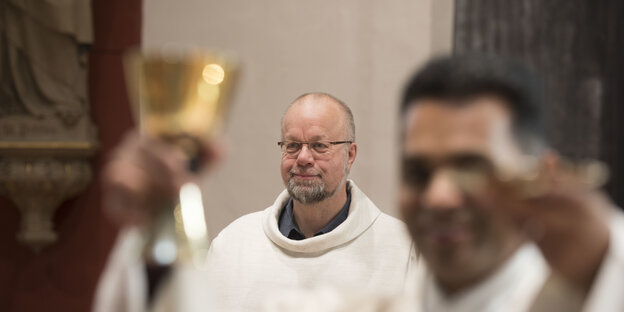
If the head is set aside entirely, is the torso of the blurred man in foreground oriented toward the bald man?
no

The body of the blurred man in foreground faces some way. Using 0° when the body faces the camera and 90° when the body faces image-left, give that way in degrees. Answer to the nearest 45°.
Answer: approximately 45°

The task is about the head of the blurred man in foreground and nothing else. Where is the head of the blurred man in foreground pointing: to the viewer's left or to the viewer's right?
to the viewer's left

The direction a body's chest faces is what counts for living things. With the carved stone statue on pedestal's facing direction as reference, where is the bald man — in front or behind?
in front

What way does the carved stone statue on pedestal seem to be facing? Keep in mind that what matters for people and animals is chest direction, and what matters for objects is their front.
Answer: toward the camera

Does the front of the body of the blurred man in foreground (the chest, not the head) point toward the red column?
no

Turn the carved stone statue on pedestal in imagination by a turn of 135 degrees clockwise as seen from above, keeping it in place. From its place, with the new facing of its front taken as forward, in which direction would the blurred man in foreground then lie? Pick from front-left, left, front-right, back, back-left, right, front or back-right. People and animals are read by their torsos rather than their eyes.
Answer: back-left
